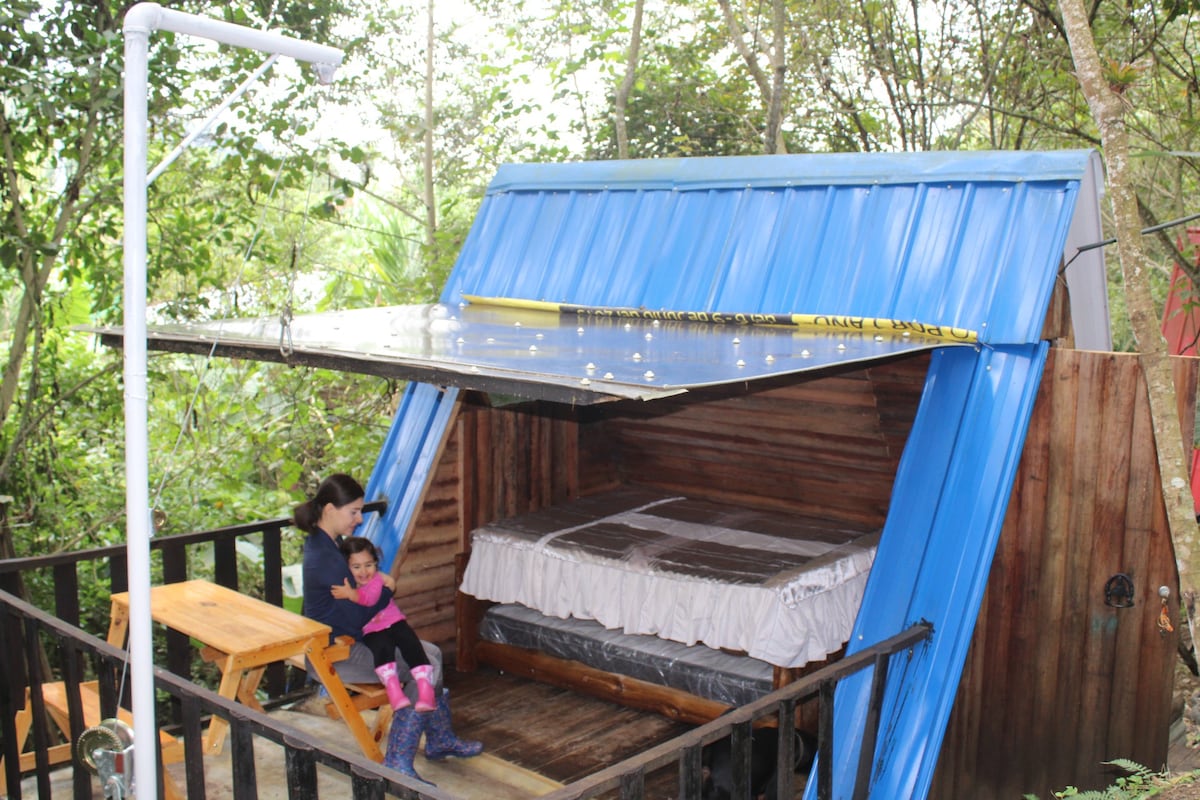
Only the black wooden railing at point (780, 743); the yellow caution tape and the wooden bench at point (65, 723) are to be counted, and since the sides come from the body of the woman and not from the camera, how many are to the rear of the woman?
1

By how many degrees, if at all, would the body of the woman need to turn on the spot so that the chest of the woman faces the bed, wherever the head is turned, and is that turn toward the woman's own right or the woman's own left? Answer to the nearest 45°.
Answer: approximately 45° to the woman's own left

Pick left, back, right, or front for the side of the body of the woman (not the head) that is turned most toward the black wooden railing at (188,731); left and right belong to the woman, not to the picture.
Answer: right

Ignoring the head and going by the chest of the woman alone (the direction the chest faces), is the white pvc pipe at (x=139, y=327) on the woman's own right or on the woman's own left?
on the woman's own right
